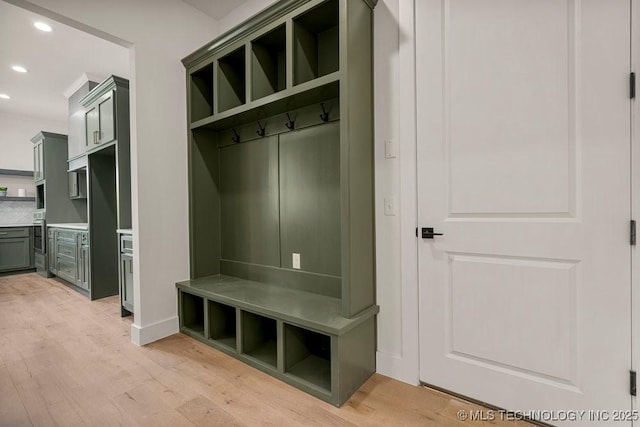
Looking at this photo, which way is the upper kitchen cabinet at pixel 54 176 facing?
to the viewer's left

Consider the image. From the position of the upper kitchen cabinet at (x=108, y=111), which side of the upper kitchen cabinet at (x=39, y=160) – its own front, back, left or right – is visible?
left

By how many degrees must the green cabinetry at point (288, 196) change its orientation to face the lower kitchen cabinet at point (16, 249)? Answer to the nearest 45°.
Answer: approximately 90° to its right

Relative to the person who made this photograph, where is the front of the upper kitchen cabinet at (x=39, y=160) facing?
facing to the left of the viewer

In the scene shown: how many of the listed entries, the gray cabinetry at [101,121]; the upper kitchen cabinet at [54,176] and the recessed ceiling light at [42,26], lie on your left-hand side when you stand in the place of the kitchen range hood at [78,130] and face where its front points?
2

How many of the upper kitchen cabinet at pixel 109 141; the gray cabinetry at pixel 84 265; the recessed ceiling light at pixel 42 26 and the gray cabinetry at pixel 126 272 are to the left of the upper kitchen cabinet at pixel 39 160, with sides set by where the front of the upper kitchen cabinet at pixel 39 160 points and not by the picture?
4

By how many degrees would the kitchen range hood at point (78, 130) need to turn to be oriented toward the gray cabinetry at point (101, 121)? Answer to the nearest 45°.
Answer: approximately 90° to its left

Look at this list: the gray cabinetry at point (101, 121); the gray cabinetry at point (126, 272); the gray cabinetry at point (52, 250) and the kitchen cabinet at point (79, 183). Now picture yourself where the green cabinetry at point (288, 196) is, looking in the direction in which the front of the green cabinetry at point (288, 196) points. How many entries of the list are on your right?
4

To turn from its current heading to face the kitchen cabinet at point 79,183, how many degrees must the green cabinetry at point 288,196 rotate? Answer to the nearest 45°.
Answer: approximately 90° to its right
